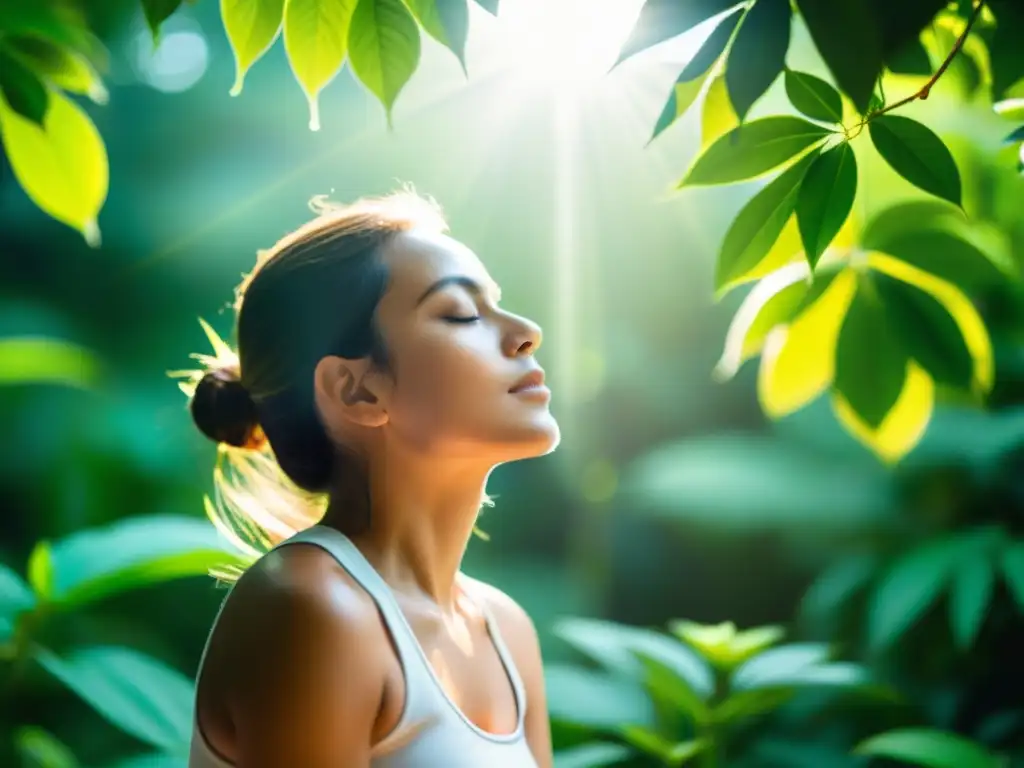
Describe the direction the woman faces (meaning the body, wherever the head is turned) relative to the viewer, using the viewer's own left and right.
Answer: facing the viewer and to the right of the viewer

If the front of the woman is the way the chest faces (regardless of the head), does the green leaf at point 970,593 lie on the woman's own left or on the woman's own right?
on the woman's own left

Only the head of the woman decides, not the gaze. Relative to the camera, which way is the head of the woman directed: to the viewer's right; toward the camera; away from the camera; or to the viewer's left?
to the viewer's right

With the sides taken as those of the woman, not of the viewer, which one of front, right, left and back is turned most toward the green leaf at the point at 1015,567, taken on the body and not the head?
left

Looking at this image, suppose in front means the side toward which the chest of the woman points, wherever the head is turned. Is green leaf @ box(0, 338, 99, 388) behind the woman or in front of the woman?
behind
